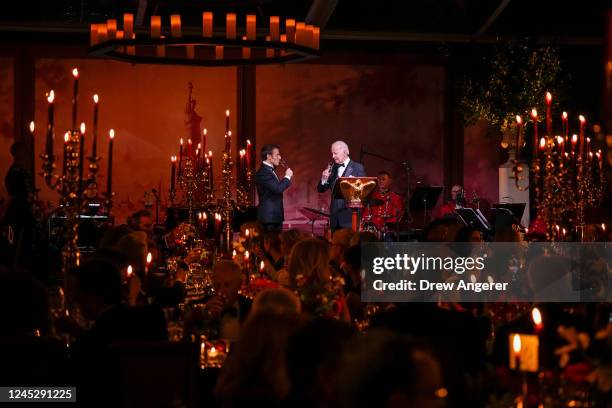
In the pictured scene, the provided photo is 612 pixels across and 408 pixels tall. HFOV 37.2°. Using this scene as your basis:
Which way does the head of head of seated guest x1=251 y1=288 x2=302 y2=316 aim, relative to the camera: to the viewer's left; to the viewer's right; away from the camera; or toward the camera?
away from the camera

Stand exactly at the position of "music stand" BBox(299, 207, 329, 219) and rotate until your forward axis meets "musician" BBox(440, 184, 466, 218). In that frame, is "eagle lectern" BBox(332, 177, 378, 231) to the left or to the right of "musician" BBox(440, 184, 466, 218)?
right

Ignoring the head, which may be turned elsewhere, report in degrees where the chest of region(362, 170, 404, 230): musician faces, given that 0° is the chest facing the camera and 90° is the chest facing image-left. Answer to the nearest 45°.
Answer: approximately 45°

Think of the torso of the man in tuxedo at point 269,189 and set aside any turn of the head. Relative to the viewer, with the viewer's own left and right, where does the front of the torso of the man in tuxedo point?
facing to the right of the viewer

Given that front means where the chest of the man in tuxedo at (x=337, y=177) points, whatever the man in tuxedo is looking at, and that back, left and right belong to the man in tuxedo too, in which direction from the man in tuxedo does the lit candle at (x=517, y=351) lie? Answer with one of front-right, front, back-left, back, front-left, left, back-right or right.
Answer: front-left

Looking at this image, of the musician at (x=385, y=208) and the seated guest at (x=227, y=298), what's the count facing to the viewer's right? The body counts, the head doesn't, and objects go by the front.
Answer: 0

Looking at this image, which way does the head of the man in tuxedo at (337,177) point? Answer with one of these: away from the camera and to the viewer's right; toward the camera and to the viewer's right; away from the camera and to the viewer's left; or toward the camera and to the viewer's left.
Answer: toward the camera and to the viewer's left
